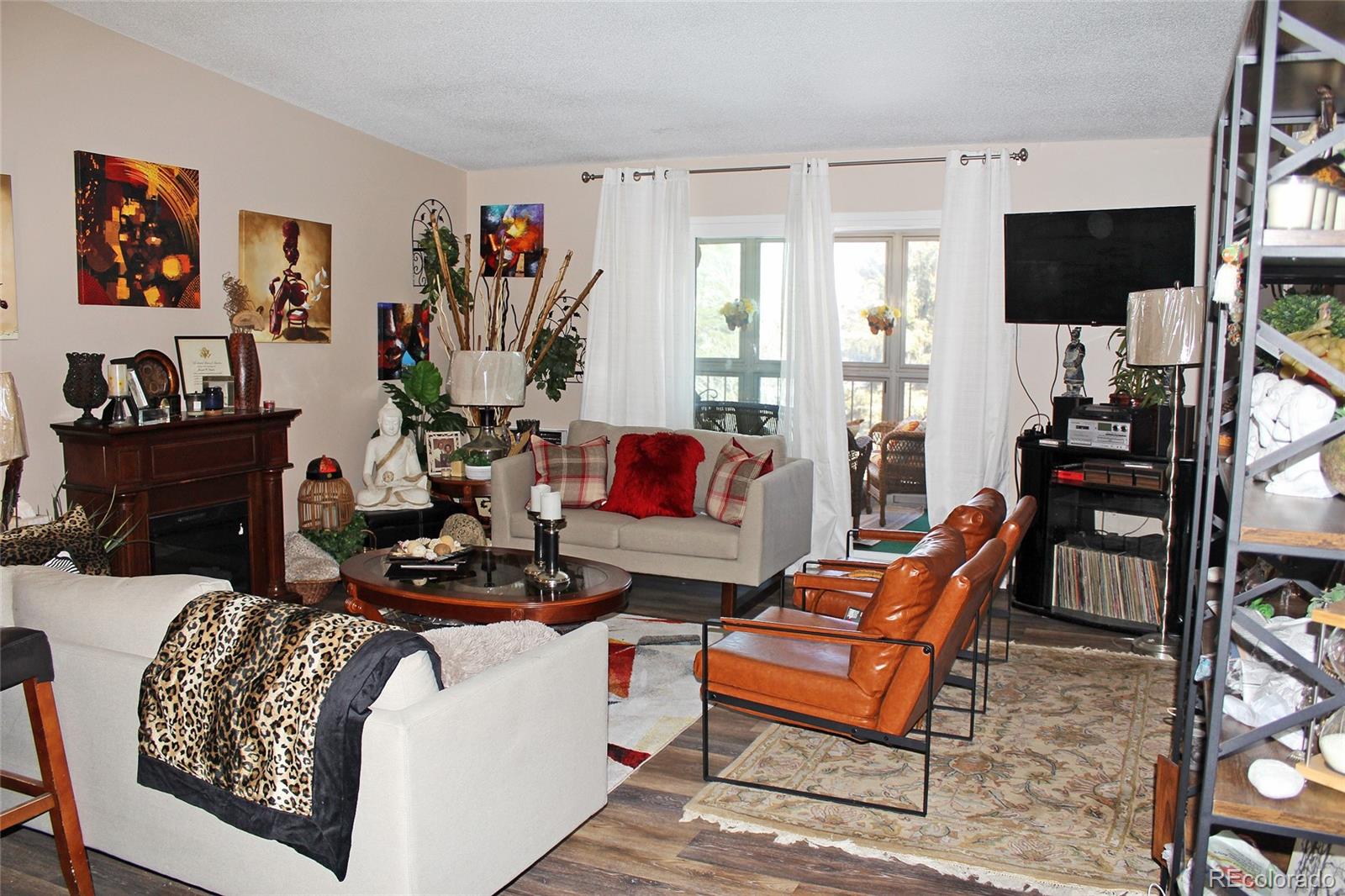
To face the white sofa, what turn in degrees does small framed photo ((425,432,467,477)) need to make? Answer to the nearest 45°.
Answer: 0° — it already faces it

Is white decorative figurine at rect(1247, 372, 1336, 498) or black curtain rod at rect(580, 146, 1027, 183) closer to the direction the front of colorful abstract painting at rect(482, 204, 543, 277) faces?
the white decorative figurine

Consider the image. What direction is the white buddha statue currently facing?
toward the camera

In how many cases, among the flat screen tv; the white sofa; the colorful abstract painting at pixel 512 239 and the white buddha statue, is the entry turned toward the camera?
3

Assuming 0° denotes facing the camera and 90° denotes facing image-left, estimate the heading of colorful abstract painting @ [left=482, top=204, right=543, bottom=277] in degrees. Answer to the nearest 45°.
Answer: approximately 0°

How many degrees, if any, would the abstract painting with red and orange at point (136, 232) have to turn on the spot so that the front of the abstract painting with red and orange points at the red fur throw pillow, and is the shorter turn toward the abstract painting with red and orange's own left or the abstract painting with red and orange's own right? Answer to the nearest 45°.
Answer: approximately 45° to the abstract painting with red and orange's own left

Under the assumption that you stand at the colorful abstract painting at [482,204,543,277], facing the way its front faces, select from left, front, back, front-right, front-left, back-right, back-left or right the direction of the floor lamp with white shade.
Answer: front-left

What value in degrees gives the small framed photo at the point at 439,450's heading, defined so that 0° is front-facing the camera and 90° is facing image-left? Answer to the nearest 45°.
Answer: approximately 0°

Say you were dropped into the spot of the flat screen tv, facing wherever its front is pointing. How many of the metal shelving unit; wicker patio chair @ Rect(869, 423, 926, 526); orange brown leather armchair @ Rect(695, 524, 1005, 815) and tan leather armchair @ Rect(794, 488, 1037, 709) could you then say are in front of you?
3

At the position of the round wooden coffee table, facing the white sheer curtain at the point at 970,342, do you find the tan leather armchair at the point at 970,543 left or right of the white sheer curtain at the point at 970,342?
right

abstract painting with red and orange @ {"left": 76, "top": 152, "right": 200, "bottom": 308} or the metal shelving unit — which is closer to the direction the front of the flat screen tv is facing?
the metal shelving unit

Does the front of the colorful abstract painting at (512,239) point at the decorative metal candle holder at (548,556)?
yes

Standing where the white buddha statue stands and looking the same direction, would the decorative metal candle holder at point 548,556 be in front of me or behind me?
in front
